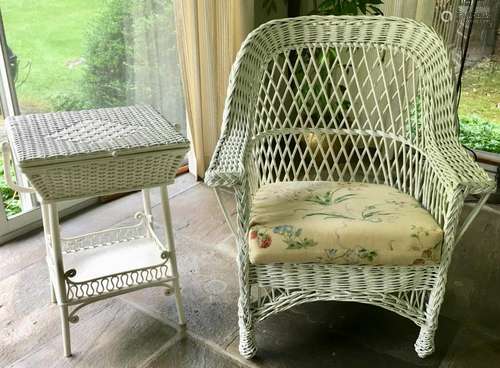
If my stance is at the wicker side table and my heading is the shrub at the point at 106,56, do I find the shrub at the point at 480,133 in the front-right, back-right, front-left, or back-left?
front-right

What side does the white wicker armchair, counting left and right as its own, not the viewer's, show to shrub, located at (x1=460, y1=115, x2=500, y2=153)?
back

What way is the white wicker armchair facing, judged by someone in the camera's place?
facing the viewer

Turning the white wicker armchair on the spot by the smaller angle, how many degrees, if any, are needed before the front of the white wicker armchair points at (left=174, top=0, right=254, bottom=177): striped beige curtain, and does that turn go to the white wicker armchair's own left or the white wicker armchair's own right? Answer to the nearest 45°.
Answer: approximately 135° to the white wicker armchair's own right

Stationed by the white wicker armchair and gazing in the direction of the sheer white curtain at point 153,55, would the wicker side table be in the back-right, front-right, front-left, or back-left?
front-left

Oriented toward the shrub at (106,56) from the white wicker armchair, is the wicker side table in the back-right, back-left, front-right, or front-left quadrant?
front-left

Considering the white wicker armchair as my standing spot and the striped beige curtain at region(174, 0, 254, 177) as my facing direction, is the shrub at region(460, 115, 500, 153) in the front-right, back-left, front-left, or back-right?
front-right

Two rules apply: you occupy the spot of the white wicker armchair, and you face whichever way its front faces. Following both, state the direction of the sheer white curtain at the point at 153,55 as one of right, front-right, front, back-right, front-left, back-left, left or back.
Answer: back-right

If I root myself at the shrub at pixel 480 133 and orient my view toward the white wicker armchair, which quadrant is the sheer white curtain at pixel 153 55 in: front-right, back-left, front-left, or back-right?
front-right

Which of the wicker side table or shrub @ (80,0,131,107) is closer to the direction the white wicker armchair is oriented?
the wicker side table

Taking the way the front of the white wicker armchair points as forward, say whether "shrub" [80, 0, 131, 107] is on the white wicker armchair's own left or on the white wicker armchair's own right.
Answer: on the white wicker armchair's own right
